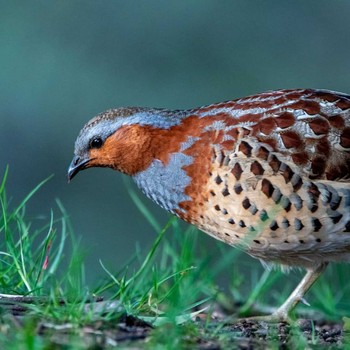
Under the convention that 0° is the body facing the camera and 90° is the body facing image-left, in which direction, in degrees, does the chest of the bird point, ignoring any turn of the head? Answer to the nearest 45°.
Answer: approximately 90°
